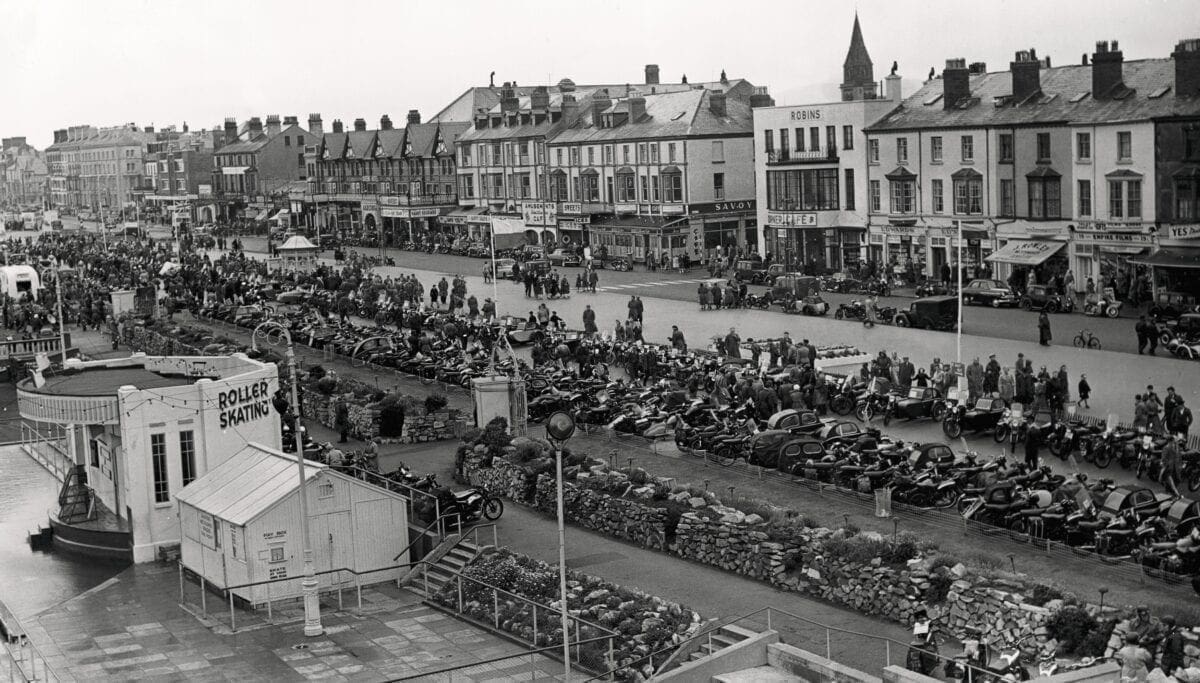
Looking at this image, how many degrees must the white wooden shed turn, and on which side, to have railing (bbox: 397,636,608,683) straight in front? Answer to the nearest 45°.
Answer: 0° — it already faces it

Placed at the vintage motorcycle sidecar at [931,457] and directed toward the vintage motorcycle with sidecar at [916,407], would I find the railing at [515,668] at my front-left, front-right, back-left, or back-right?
back-left
